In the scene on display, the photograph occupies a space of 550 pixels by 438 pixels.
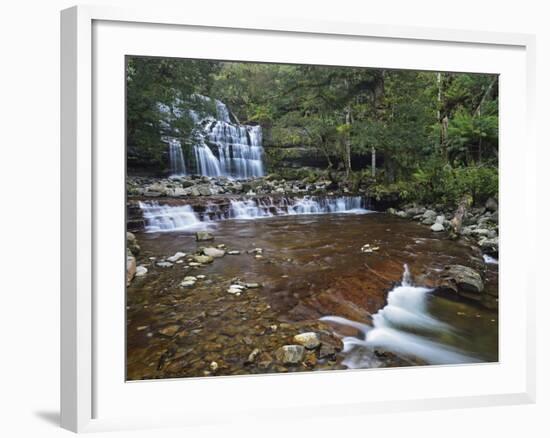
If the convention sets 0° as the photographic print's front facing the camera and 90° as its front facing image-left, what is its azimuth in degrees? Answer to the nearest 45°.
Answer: approximately 315°

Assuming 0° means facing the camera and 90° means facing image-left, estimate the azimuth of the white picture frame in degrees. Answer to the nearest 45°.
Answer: approximately 315°
